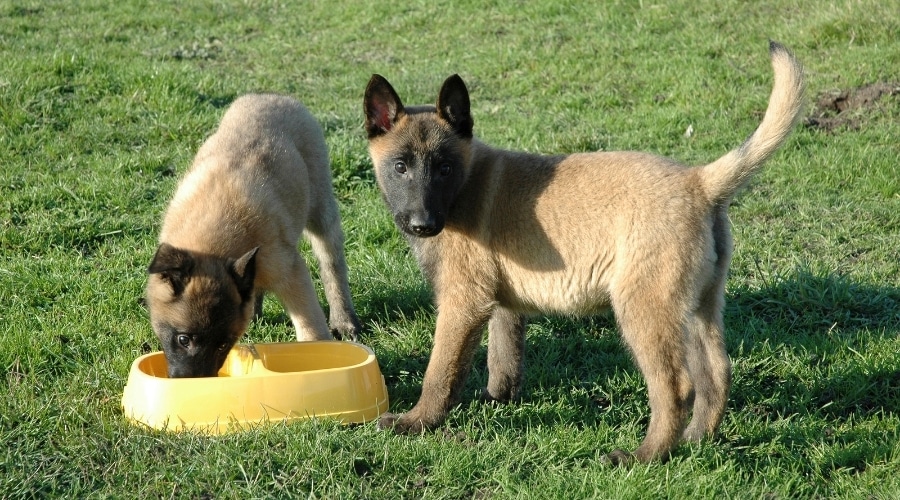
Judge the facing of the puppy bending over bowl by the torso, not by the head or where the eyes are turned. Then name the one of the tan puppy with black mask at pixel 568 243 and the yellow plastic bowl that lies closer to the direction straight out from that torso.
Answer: the yellow plastic bowl

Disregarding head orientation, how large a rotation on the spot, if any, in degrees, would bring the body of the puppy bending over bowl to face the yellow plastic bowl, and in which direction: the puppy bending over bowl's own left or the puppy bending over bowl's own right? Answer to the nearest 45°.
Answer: approximately 45° to the puppy bending over bowl's own left

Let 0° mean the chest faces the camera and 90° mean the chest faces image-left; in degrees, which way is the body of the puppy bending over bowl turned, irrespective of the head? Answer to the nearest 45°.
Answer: approximately 45°

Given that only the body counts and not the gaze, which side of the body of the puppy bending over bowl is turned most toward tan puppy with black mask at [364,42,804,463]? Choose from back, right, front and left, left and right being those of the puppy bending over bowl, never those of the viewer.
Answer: left
